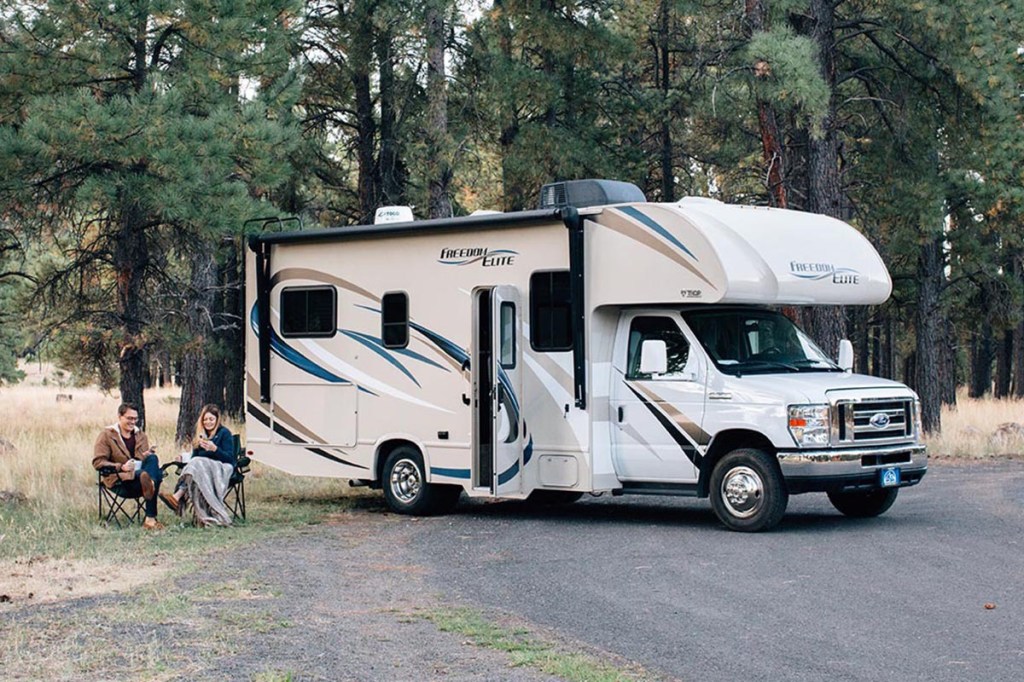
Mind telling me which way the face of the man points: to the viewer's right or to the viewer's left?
to the viewer's right

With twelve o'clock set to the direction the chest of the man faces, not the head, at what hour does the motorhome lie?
The motorhome is roughly at 11 o'clock from the man.

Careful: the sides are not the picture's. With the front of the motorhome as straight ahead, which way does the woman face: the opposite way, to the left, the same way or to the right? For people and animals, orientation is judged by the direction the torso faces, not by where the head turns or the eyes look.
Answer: to the right

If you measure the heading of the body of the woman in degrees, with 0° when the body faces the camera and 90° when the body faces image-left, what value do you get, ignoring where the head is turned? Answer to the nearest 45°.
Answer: approximately 45°

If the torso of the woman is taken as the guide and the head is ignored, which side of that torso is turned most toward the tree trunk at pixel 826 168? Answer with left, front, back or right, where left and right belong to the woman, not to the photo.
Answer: back

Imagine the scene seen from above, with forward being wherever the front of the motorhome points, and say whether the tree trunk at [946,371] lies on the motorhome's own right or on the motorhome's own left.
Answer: on the motorhome's own left

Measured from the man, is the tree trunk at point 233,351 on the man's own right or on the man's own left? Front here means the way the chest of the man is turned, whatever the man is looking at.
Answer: on the man's own left

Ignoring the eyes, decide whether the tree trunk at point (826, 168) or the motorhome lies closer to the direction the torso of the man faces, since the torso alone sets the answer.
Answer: the motorhome

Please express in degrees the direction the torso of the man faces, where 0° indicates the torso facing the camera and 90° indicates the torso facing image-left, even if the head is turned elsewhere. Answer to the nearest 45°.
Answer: approximately 315°

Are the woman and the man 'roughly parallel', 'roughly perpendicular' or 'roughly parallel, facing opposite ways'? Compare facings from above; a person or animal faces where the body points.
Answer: roughly perpendicular
